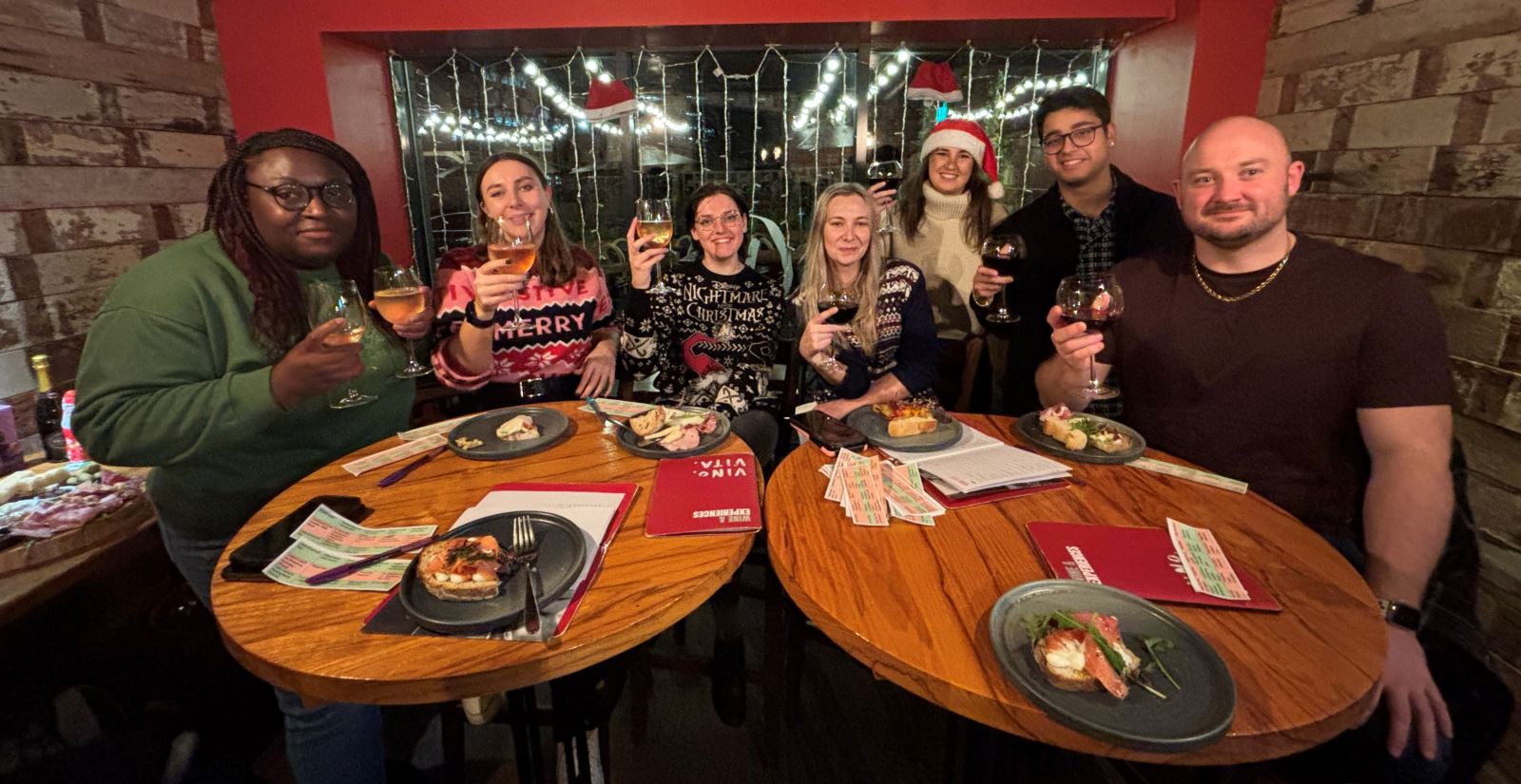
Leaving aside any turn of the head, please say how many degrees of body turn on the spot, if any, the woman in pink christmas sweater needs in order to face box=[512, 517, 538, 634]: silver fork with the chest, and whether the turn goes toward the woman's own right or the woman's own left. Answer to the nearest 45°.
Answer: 0° — they already face it

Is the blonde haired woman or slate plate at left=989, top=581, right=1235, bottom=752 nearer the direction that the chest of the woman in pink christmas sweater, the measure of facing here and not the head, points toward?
the slate plate

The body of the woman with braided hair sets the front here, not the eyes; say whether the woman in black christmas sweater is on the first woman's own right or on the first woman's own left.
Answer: on the first woman's own left

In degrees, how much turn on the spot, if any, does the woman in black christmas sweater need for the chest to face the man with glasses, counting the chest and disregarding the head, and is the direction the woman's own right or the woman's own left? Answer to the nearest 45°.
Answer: approximately 90° to the woman's own left

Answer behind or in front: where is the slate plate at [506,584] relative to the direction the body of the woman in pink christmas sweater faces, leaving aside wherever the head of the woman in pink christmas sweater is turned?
in front

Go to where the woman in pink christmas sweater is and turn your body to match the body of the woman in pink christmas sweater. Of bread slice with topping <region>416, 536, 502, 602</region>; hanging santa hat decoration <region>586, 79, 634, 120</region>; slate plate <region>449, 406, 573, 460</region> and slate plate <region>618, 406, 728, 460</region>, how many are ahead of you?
3

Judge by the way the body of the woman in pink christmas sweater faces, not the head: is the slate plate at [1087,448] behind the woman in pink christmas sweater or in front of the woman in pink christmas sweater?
in front

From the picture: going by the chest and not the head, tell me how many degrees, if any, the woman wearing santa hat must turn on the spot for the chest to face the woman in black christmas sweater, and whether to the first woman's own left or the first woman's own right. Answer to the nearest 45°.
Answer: approximately 45° to the first woman's own right
